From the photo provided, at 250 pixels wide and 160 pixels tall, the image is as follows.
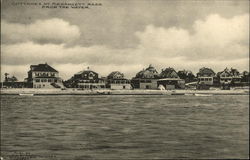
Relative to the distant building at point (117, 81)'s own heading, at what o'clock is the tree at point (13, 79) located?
The tree is roughly at 3 o'clock from the distant building.

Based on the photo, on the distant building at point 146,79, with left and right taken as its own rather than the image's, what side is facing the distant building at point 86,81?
right

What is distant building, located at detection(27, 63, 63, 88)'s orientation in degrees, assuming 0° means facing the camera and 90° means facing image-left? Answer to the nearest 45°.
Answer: approximately 0°

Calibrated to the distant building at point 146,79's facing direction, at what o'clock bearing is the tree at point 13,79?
The tree is roughly at 3 o'clock from the distant building.

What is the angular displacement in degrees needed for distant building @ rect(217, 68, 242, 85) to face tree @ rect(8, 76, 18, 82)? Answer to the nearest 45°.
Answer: approximately 90° to its right
